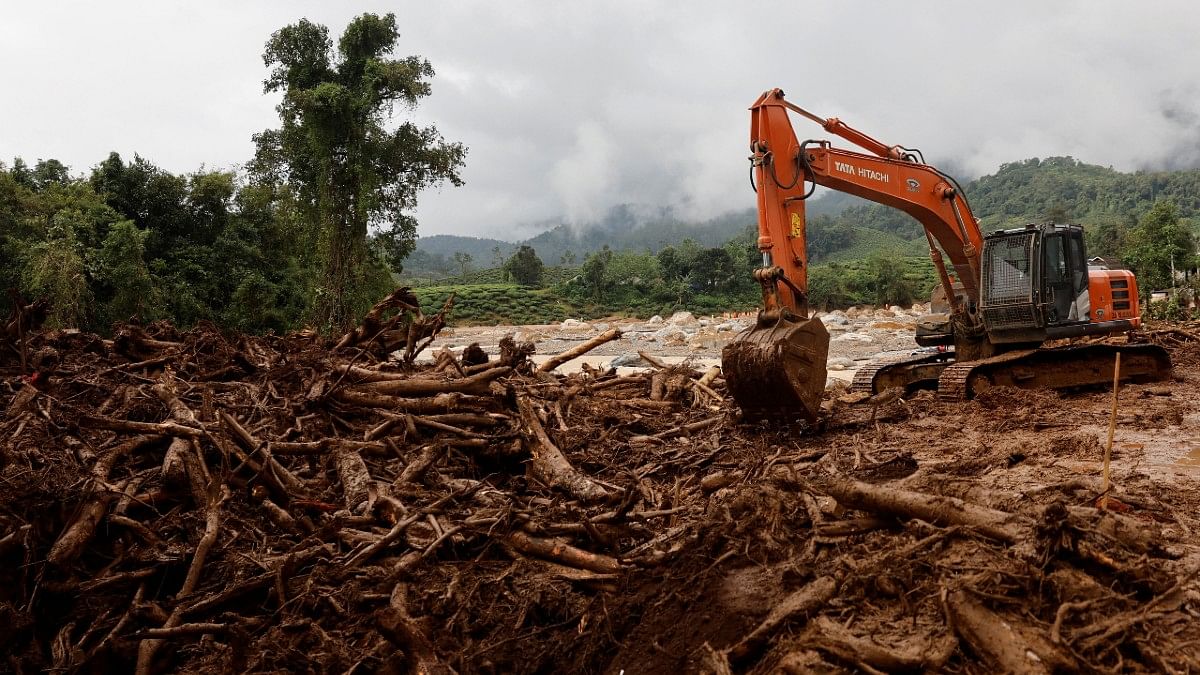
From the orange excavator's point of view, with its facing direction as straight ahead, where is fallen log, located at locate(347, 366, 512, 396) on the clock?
The fallen log is roughly at 12 o'clock from the orange excavator.

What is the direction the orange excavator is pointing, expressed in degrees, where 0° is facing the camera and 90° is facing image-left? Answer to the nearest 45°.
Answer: approximately 45°

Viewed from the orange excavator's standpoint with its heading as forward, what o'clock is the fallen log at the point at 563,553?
The fallen log is roughly at 11 o'clock from the orange excavator.

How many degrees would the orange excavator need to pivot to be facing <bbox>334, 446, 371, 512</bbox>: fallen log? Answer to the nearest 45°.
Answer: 0° — it already faces it

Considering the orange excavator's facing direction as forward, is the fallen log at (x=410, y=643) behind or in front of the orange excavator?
in front

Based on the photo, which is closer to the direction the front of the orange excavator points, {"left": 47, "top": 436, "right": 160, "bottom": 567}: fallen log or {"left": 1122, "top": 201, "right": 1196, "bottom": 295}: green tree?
the fallen log

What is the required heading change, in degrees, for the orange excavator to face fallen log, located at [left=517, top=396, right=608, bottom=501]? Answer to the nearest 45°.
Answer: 0° — it already faces it

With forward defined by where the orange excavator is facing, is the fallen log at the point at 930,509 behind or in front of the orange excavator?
in front

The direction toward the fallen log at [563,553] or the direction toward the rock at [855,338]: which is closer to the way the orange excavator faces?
the fallen log

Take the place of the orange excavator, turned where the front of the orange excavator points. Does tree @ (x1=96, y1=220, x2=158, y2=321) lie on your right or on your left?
on your right

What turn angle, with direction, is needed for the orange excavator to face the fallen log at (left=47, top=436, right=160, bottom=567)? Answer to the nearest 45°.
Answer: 0° — it already faces it

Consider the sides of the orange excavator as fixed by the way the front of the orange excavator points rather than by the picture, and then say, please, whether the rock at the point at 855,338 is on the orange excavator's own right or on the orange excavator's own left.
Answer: on the orange excavator's own right
